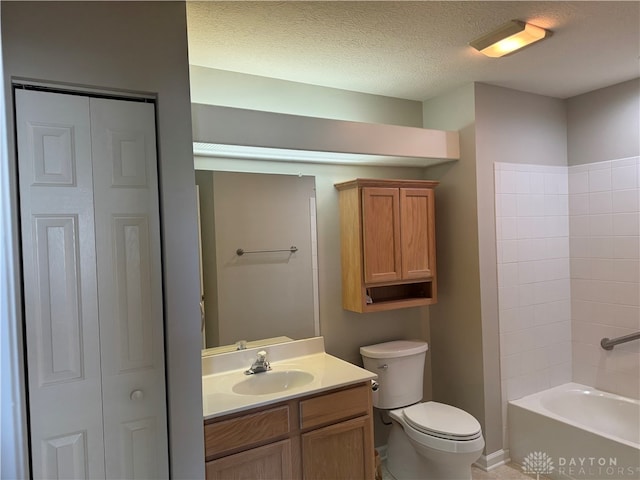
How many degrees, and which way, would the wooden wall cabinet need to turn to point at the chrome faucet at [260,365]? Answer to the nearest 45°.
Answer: approximately 90° to its right

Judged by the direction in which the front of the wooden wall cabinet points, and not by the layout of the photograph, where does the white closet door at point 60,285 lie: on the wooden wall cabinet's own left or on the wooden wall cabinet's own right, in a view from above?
on the wooden wall cabinet's own right

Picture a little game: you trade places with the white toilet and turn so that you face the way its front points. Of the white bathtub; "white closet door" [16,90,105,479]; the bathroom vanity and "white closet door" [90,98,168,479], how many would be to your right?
3

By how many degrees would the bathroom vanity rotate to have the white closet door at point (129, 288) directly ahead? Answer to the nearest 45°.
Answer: approximately 90° to its right

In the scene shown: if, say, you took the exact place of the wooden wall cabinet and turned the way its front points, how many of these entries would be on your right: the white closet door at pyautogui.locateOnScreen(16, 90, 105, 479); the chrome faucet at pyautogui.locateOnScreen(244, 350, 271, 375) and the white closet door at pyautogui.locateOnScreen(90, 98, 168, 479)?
3

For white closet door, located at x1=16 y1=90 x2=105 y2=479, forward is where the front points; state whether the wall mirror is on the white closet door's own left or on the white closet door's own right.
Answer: on the white closet door's own left

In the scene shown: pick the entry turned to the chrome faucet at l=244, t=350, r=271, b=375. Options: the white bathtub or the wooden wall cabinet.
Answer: the white bathtub

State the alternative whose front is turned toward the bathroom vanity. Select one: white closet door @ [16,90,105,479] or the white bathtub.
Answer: the white bathtub

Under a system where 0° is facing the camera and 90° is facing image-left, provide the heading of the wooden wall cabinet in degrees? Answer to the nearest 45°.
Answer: approximately 315°

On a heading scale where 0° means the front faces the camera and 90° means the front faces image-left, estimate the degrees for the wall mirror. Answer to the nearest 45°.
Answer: approximately 315°
